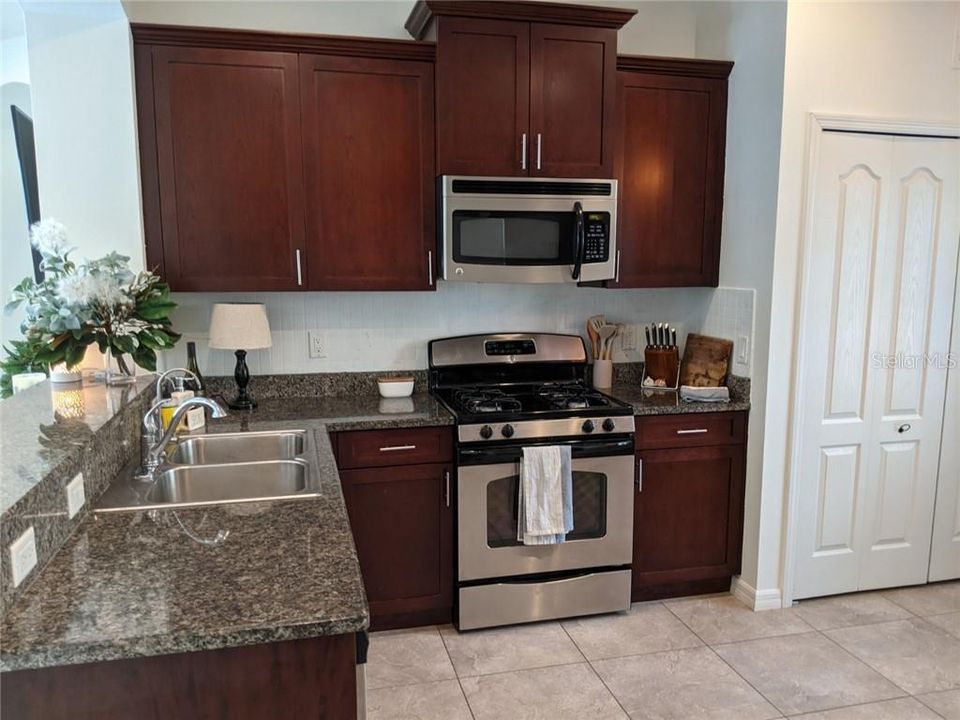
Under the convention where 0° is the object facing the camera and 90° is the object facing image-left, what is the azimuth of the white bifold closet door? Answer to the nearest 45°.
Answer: approximately 0°

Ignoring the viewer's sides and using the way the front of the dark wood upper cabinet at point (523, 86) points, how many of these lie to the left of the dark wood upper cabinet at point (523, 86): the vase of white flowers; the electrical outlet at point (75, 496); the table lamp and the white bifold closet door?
1

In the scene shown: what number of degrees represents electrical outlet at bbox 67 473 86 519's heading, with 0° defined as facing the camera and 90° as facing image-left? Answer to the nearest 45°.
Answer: approximately 315°

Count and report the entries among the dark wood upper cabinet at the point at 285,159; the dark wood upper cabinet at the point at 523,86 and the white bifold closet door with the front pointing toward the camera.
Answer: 3

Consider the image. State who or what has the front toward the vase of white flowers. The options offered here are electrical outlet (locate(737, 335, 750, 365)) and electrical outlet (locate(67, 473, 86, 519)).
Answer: electrical outlet (locate(737, 335, 750, 365))

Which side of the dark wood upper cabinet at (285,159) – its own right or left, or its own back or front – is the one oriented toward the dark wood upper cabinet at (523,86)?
left

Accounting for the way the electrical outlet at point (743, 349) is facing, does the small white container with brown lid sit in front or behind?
in front

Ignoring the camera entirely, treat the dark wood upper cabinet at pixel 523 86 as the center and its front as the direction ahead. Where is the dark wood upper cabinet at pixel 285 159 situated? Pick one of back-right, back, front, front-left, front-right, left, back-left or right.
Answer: right

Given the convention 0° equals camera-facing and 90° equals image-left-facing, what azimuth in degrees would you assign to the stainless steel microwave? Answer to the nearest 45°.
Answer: approximately 0°

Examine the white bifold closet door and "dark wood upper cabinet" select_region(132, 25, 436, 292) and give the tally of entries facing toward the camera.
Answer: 2

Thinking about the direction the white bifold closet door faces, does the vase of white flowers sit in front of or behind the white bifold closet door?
in front
